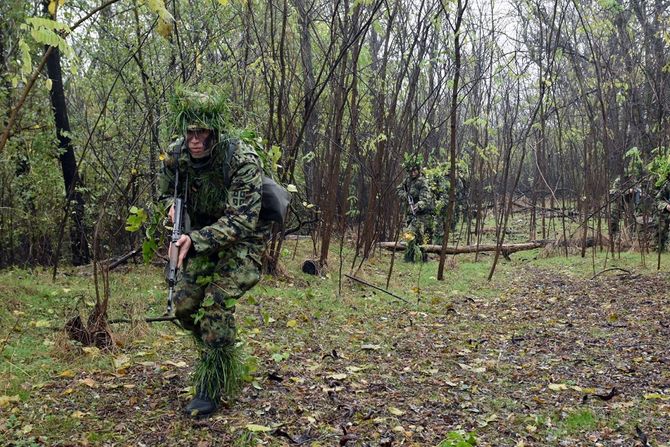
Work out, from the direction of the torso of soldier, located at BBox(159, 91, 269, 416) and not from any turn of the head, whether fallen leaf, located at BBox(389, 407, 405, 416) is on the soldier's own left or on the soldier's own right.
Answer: on the soldier's own left

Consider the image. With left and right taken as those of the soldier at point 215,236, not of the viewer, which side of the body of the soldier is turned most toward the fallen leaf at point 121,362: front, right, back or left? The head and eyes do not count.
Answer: right

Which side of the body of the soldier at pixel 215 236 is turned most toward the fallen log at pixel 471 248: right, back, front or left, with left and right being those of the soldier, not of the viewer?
back

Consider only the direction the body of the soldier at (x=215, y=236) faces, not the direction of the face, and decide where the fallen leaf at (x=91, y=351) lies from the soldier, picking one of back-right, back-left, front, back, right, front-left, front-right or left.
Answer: right

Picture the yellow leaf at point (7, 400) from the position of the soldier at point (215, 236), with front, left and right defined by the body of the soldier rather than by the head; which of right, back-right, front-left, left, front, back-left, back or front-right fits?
front-right

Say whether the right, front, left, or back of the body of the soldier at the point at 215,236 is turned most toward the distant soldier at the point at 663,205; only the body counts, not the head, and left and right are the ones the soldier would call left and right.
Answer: back

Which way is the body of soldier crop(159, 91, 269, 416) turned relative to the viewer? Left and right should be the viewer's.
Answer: facing the viewer and to the left of the viewer
